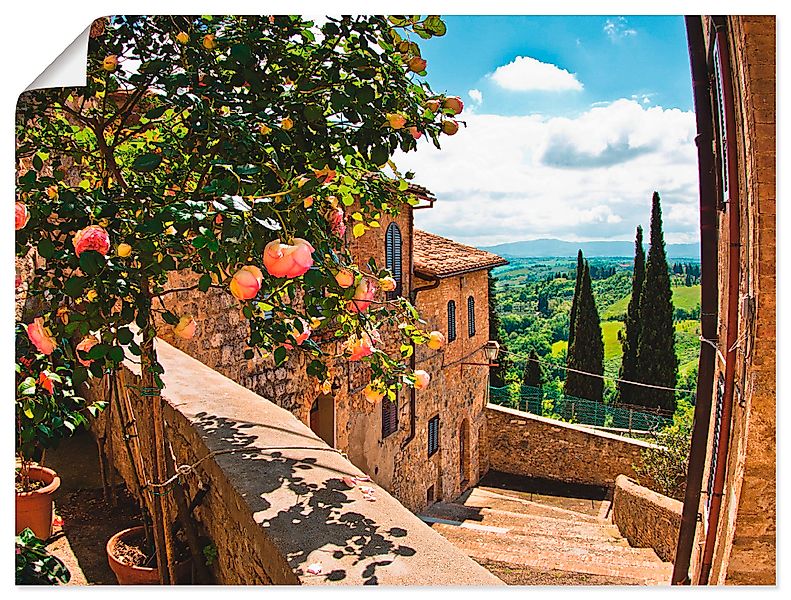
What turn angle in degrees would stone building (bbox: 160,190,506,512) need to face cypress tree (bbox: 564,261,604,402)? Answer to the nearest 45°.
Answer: approximately 45° to its left

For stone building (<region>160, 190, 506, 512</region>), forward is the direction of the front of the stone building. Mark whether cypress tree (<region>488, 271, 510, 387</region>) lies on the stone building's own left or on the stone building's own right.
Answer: on the stone building's own left

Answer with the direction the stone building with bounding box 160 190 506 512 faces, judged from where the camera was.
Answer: facing the viewer and to the right of the viewer

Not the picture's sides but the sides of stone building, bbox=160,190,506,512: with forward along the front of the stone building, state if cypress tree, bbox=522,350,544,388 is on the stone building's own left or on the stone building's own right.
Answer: on the stone building's own left

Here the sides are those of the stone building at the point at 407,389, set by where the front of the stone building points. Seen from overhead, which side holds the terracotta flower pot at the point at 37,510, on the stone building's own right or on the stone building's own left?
on the stone building's own right

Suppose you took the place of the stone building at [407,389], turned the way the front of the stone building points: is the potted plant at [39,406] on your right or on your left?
on your right
